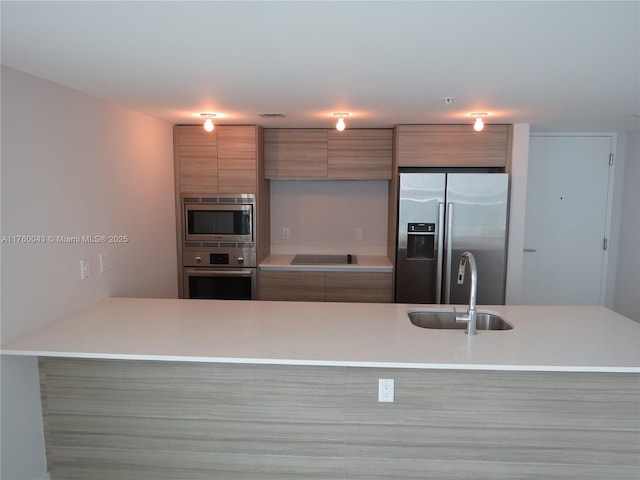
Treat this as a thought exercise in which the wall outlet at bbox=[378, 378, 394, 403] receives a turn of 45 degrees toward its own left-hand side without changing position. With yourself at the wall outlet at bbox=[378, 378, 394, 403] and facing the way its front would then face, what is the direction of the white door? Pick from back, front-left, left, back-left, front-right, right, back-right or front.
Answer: left

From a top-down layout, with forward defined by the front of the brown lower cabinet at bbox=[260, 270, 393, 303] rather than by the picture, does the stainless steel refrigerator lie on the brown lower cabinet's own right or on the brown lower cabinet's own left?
on the brown lower cabinet's own left

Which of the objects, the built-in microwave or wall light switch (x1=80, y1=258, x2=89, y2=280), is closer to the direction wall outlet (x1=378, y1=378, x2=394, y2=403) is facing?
the wall light switch

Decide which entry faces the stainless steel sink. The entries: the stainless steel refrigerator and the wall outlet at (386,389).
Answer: the stainless steel refrigerator

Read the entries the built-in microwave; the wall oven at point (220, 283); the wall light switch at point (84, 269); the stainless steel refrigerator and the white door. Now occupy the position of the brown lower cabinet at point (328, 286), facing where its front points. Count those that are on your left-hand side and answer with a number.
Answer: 2

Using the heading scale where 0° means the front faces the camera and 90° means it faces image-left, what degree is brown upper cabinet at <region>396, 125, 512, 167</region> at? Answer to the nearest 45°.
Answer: approximately 0°

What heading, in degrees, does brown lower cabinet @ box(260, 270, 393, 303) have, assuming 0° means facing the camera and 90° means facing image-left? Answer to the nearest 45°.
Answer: approximately 0°
